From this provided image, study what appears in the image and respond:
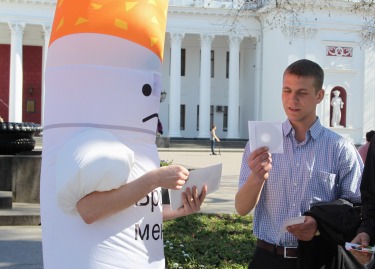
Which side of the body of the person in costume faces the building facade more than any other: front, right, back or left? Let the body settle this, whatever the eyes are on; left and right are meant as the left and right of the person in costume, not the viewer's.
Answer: left

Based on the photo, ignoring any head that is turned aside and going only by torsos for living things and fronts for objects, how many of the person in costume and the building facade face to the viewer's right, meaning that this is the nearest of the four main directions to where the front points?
1

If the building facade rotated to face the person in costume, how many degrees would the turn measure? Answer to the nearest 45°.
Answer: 0° — it already faces them

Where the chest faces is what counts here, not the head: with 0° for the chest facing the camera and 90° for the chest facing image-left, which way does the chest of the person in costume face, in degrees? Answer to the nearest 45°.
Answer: approximately 270°

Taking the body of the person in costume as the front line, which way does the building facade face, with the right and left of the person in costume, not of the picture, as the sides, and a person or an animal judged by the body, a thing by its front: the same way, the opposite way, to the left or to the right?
to the right
